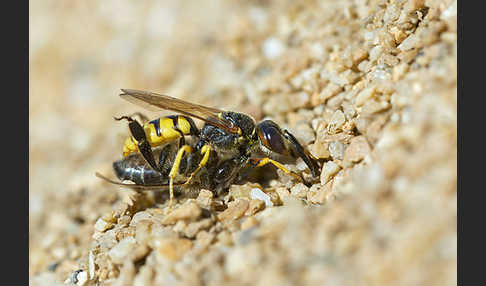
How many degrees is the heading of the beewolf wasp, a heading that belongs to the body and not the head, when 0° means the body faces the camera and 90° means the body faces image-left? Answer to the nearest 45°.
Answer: approximately 270°

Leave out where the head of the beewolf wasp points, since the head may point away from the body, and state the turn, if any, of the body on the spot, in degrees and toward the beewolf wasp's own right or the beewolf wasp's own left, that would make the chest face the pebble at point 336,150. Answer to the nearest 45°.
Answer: approximately 45° to the beewolf wasp's own right

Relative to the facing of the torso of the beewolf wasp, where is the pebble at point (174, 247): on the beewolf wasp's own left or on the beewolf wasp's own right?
on the beewolf wasp's own right

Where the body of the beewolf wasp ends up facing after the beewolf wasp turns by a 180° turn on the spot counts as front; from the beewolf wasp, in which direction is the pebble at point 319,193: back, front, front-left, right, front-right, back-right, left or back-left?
back-left
